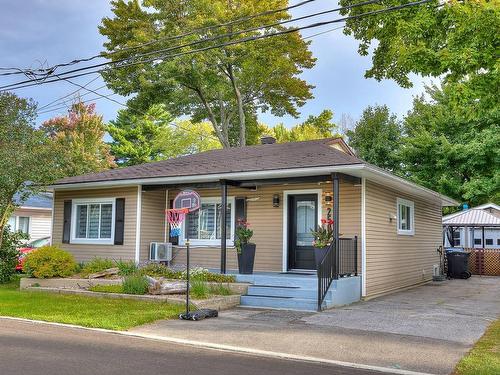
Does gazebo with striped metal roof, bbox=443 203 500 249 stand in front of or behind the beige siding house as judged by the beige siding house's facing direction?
behind

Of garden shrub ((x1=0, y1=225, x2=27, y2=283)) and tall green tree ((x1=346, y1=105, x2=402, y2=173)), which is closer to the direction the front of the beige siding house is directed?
the garden shrub

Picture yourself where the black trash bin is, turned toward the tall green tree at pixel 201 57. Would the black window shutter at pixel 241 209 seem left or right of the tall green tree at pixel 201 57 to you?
left

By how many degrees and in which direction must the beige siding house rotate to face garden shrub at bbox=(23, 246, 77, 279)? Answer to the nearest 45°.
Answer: approximately 45° to its right

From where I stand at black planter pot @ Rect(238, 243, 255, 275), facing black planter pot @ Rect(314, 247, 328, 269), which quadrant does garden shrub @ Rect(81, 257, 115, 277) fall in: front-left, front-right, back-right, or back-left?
back-right

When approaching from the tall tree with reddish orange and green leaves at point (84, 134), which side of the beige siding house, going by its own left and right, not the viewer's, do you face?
right

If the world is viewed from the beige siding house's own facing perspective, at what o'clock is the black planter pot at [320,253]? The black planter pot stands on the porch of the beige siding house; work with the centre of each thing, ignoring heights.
The black planter pot is roughly at 10 o'clock from the beige siding house.

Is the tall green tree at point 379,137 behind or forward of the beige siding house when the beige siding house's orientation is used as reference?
behind

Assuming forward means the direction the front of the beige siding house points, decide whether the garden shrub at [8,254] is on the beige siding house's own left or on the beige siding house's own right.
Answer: on the beige siding house's own right

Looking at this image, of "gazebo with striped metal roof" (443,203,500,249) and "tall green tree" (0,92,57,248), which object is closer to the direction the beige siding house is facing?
the tall green tree

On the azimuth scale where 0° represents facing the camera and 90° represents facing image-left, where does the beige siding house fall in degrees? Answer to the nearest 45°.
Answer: approximately 45°
